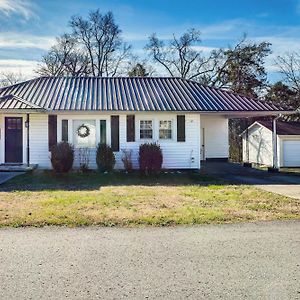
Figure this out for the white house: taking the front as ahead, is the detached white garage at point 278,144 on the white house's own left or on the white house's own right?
on the white house's own left

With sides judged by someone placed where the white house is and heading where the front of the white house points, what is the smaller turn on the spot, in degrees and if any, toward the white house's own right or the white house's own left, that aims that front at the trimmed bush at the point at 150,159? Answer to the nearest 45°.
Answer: approximately 45° to the white house's own left

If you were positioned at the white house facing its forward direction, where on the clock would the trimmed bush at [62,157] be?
The trimmed bush is roughly at 2 o'clock from the white house.

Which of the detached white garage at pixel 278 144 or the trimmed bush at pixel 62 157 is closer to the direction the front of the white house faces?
the trimmed bush

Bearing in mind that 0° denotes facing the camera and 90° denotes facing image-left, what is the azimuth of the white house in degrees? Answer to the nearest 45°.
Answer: approximately 0°

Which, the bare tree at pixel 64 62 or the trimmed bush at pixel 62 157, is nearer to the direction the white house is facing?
the trimmed bush

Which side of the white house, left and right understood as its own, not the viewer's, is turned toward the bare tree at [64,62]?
back
